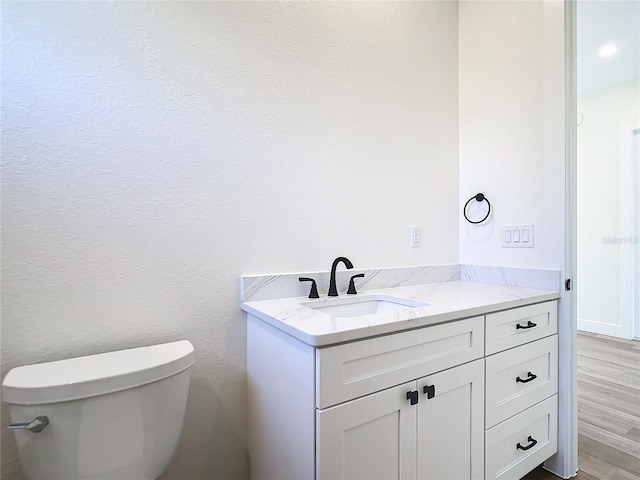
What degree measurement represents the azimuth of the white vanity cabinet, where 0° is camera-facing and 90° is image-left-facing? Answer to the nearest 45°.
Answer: approximately 315°

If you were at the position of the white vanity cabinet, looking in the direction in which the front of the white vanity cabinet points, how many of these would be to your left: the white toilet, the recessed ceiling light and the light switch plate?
2

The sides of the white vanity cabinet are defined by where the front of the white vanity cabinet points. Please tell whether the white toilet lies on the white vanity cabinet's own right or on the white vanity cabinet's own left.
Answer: on the white vanity cabinet's own right

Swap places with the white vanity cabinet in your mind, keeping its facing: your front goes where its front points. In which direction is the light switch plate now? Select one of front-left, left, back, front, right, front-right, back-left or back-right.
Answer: left

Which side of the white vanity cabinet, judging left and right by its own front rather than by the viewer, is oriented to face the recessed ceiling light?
left
